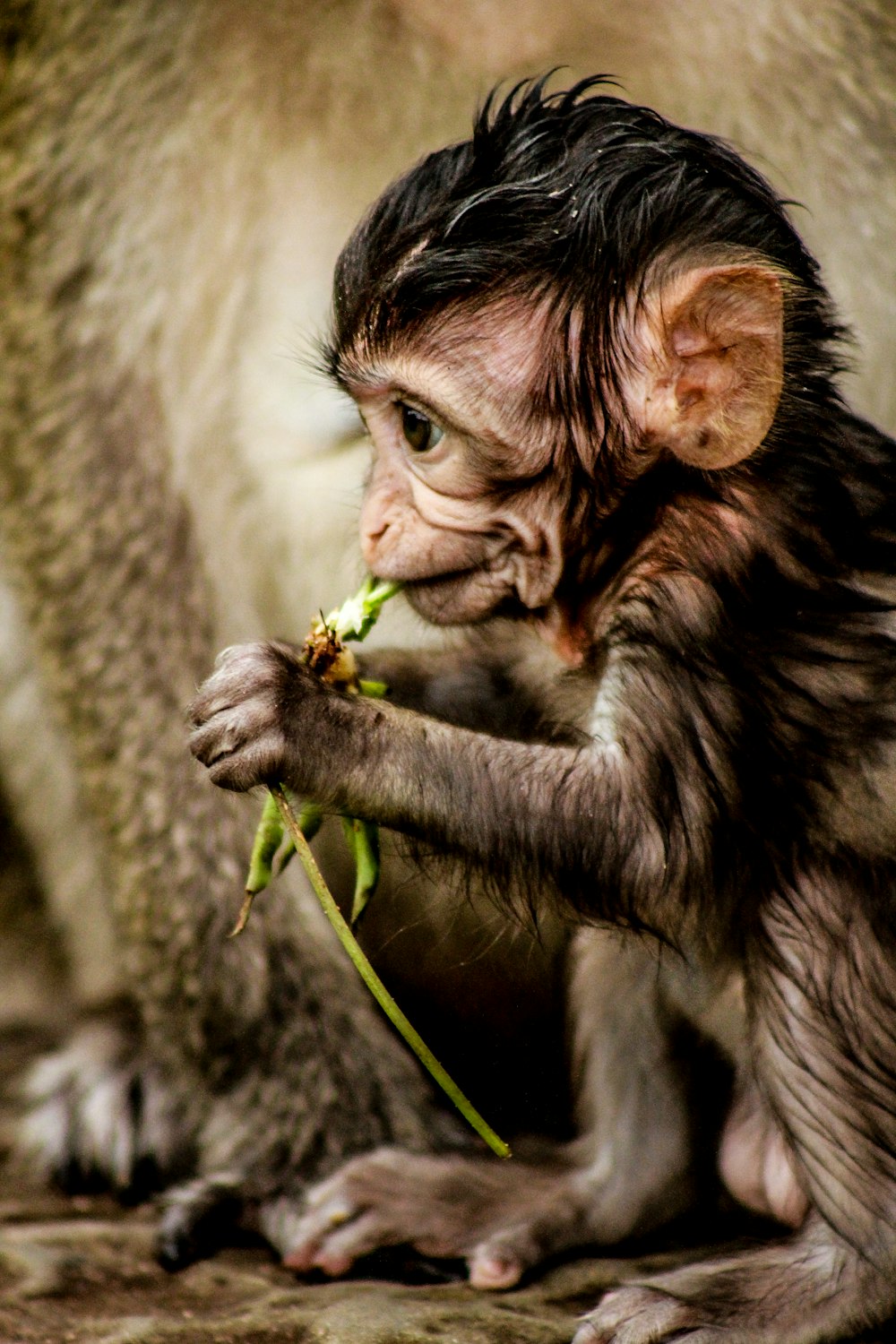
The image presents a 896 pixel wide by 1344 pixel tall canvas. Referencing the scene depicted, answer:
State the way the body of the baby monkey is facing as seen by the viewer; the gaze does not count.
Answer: to the viewer's left

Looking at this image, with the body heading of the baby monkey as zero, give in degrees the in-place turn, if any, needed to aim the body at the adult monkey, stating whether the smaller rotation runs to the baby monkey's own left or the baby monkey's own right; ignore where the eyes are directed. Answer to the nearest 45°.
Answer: approximately 45° to the baby monkey's own right
